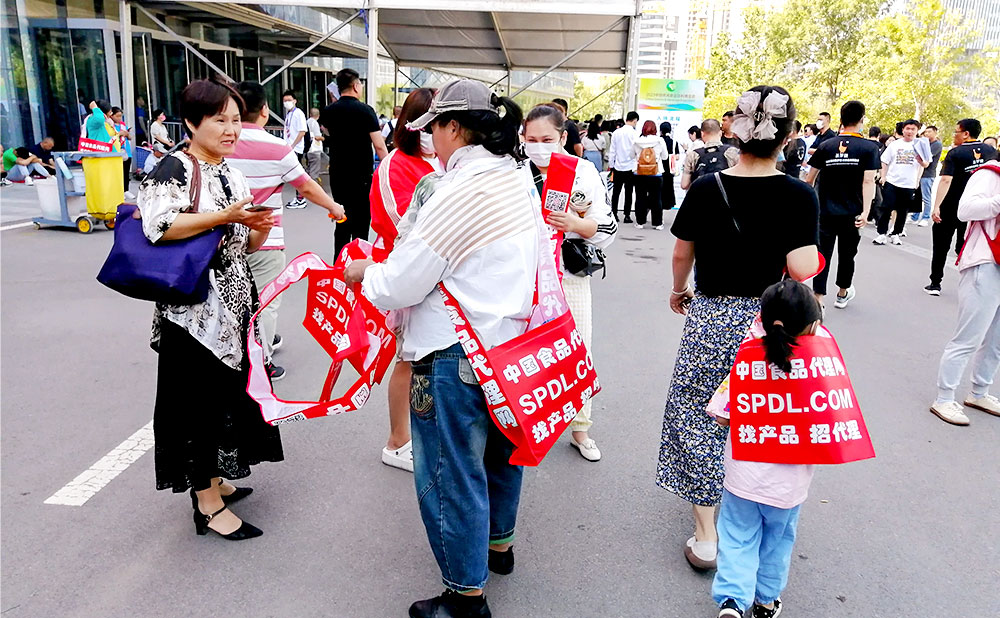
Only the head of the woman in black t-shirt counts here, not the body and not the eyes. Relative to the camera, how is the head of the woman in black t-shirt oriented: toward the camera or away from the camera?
away from the camera

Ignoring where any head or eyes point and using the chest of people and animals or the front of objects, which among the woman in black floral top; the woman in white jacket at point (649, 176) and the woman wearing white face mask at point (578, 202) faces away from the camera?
the woman in white jacket

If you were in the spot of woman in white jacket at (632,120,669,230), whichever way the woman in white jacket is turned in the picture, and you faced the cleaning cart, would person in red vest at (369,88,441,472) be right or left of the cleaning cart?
left

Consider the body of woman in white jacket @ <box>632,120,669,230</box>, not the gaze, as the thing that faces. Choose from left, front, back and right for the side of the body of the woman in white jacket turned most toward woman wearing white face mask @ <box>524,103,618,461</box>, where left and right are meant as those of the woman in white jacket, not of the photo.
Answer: back

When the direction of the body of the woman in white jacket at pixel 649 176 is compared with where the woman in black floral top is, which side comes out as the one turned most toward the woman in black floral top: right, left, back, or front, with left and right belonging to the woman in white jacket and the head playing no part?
back

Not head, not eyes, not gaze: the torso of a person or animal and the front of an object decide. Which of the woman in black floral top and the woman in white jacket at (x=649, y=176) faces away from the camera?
the woman in white jacket

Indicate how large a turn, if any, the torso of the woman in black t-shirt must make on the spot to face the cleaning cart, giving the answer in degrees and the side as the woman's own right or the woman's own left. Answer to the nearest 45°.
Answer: approximately 45° to the woman's own left

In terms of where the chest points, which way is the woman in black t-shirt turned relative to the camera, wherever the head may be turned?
away from the camera

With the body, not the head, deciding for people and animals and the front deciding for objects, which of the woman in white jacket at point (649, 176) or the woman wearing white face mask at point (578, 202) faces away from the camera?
the woman in white jacket

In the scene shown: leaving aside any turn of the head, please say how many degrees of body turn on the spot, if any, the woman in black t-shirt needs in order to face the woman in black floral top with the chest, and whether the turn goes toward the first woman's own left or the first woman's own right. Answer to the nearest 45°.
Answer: approximately 90° to the first woman's own left

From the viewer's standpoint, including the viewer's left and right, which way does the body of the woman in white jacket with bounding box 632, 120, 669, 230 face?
facing away from the viewer

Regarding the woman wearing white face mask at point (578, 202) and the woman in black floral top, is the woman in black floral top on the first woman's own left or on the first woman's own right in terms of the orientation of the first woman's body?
on the first woman's own right

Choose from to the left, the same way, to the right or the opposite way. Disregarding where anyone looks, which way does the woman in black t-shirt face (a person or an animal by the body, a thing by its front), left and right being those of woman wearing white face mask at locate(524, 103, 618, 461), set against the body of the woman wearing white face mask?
the opposite way

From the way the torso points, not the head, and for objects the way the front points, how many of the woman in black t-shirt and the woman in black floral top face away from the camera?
1
